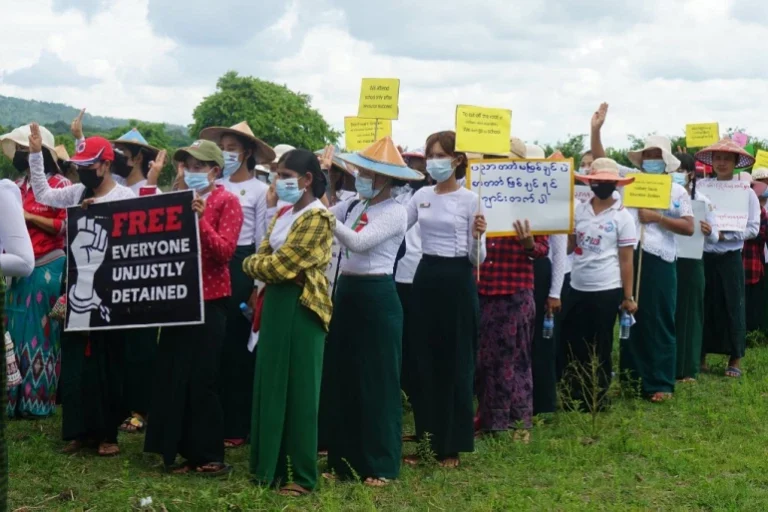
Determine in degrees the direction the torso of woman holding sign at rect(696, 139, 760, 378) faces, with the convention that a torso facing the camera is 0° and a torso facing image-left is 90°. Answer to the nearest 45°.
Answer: approximately 0°

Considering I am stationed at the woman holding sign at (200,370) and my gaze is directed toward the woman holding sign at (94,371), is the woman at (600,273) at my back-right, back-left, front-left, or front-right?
back-right

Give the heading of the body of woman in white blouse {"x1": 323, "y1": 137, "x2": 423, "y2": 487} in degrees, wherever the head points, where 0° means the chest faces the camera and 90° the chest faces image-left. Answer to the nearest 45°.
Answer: approximately 45°

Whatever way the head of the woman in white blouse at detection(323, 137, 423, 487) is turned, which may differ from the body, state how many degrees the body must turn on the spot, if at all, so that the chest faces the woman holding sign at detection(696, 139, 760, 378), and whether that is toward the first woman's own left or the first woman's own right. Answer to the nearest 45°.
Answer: approximately 180°

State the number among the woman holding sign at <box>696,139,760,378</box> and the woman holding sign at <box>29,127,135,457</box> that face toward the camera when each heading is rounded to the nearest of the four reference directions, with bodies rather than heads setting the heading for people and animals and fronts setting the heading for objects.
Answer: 2

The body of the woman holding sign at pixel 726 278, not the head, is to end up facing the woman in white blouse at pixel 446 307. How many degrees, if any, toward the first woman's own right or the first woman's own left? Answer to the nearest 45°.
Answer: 0° — they already face them

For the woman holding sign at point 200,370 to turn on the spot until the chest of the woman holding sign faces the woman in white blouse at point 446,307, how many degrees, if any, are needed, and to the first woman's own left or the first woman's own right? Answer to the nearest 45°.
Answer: approximately 135° to the first woman's own left
